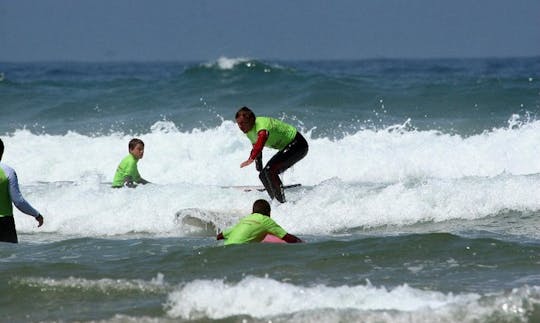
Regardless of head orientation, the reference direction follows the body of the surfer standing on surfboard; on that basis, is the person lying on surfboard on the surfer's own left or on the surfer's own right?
on the surfer's own left

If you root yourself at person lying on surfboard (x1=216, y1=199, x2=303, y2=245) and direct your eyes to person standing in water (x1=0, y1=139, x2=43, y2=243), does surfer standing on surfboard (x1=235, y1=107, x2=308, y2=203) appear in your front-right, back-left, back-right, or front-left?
back-right

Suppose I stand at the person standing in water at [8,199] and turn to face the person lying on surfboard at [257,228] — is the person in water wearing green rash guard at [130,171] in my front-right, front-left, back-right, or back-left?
front-left

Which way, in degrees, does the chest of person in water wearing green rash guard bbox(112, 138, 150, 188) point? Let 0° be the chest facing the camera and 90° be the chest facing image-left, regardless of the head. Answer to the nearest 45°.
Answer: approximately 315°

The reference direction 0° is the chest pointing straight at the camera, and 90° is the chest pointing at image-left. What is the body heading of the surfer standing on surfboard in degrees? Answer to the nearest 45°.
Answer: approximately 90°

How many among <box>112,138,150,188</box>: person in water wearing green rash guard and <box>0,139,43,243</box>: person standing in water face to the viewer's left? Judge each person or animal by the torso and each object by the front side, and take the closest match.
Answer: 0

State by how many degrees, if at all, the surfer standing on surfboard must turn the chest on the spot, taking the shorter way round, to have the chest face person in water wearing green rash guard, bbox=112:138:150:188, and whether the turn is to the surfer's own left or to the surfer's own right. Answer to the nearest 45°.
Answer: approximately 45° to the surfer's own right
